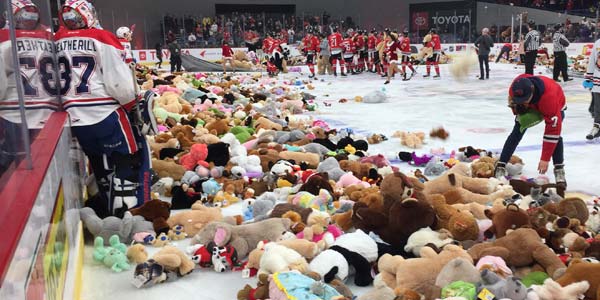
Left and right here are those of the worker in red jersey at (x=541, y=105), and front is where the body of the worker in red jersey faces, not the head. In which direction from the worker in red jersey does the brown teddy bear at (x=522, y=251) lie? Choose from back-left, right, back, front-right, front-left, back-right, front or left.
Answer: front-left

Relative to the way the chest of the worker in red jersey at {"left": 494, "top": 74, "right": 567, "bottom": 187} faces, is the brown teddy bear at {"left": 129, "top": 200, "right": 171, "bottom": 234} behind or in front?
in front

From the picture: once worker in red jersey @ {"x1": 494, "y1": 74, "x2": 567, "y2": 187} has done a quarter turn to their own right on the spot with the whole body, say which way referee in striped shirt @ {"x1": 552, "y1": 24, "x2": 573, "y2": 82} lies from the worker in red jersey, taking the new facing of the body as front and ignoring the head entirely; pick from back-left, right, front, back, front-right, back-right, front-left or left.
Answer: front-right

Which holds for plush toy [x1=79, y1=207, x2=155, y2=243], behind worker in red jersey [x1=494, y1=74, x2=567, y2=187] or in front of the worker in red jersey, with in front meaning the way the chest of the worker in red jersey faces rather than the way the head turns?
in front

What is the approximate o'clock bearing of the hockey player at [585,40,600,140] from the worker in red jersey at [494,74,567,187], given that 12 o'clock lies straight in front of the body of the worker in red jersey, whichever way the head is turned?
The hockey player is roughly at 5 o'clock from the worker in red jersey.

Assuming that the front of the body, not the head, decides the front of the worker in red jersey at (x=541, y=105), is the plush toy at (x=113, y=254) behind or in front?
in front

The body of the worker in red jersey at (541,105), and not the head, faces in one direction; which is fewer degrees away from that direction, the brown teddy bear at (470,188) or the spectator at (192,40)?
the brown teddy bear

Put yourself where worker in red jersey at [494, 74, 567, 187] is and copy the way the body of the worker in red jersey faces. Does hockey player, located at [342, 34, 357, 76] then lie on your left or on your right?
on your right

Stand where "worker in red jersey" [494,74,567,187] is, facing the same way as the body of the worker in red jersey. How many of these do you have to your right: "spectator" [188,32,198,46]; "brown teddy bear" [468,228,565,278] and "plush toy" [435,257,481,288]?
1

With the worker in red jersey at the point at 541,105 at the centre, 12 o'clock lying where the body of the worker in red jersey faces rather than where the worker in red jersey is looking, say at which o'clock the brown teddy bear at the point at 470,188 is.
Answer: The brown teddy bear is roughly at 12 o'clock from the worker in red jersey.

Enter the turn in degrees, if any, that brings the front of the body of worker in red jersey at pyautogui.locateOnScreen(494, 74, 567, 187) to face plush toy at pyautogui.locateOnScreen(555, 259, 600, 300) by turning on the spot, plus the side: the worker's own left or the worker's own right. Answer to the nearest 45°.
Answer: approximately 45° to the worker's own left

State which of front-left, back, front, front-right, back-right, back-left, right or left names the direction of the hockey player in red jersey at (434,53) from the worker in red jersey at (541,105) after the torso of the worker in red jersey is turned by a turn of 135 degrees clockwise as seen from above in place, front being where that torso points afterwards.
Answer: front

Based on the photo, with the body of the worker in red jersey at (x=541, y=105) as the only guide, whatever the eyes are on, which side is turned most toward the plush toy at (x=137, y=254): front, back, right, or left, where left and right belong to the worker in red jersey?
front

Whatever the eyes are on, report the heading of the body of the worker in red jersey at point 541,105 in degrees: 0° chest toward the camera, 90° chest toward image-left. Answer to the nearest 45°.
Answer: approximately 45°

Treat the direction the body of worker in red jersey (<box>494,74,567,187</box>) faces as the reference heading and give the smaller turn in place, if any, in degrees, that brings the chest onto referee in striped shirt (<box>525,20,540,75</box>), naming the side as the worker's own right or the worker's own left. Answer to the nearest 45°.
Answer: approximately 135° to the worker's own right
